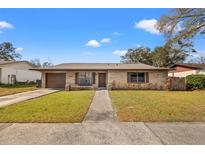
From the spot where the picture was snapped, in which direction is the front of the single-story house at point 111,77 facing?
facing the viewer

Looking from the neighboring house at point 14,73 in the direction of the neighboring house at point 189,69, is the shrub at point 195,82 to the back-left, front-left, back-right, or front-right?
front-right

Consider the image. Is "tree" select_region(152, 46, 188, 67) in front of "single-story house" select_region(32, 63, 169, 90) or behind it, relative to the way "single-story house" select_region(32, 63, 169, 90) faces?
behind

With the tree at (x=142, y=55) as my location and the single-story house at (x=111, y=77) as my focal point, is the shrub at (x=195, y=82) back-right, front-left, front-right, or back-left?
front-left

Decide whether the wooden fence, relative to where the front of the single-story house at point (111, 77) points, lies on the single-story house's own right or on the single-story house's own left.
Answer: on the single-story house's own left

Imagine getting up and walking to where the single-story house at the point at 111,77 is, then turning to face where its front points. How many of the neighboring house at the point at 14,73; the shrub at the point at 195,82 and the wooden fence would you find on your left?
2

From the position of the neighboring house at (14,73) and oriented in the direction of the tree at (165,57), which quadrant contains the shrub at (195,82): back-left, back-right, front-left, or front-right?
front-right

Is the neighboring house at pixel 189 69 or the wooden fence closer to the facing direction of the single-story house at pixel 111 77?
the wooden fence

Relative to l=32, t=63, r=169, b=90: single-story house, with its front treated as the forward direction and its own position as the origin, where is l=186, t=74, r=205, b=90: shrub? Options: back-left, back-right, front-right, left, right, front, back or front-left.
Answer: left

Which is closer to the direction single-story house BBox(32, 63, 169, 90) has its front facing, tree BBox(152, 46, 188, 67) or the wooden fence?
the wooden fence

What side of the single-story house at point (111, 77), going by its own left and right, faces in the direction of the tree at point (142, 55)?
back

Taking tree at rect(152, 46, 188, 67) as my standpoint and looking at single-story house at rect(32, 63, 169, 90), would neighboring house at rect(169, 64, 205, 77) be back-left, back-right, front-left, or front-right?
front-left
